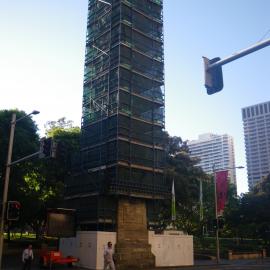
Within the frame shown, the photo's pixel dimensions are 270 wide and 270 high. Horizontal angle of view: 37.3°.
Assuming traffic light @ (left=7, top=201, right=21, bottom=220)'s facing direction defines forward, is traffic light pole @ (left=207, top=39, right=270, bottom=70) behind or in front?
in front

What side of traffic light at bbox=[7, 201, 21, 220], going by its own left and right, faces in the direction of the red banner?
left

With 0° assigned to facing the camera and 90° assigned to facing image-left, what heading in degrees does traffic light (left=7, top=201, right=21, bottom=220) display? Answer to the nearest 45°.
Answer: approximately 315°

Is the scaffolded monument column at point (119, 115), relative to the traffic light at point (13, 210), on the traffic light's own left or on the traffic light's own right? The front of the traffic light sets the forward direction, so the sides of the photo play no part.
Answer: on the traffic light's own left

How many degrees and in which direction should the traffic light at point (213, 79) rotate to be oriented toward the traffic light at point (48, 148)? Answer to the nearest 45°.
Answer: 0° — it already faces it
